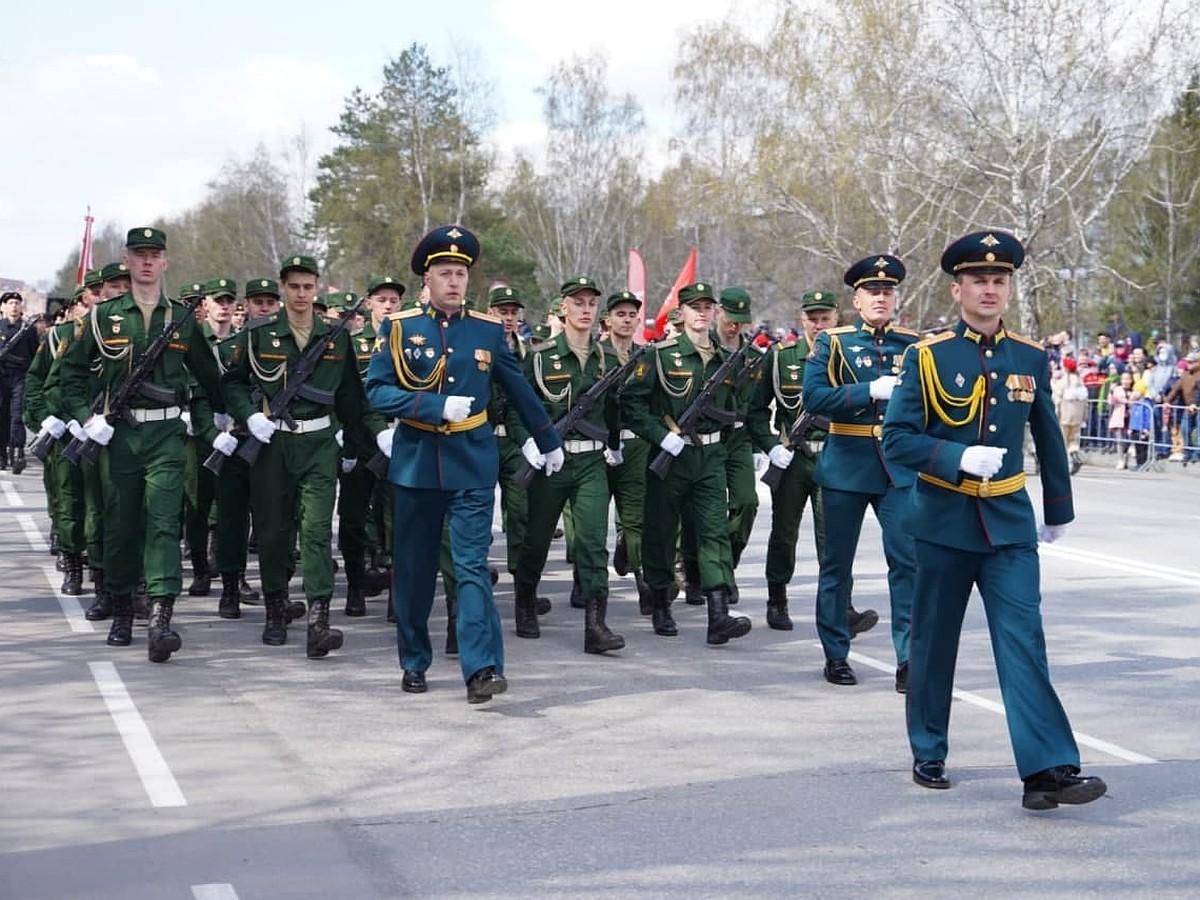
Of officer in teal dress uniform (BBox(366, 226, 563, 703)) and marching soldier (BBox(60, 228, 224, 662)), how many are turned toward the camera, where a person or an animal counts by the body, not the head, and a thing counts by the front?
2

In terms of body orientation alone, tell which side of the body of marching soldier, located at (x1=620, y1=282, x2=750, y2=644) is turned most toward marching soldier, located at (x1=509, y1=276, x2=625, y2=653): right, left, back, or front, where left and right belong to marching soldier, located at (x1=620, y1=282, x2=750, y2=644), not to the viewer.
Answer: right

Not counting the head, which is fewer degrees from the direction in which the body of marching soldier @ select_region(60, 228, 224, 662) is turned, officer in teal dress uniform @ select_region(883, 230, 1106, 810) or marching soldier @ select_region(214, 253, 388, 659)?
the officer in teal dress uniform

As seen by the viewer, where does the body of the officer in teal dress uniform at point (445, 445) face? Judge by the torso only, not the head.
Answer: toward the camera

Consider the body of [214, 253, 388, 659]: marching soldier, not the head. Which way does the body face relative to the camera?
toward the camera

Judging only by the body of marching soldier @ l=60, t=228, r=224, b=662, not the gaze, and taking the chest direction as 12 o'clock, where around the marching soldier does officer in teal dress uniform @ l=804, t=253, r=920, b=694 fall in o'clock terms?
The officer in teal dress uniform is roughly at 10 o'clock from the marching soldier.

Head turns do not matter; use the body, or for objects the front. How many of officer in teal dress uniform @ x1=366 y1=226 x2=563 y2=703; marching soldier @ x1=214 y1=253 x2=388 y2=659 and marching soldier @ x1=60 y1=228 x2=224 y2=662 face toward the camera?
3

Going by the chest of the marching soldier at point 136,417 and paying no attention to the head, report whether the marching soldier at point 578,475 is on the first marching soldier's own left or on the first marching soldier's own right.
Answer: on the first marching soldier's own left

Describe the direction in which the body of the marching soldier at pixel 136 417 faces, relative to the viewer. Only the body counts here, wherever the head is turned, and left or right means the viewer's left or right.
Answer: facing the viewer

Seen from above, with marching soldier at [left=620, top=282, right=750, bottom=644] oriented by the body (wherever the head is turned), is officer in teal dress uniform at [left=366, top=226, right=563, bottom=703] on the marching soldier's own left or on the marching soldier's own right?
on the marching soldier's own right

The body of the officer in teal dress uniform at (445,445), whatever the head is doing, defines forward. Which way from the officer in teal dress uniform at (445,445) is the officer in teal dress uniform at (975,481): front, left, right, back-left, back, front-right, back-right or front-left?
front-left
